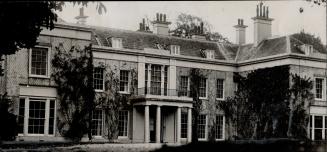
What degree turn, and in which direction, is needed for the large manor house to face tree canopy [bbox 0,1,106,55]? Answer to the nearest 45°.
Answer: approximately 45° to its right

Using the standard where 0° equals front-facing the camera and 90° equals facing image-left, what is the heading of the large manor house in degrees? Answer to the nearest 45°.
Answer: approximately 315°
